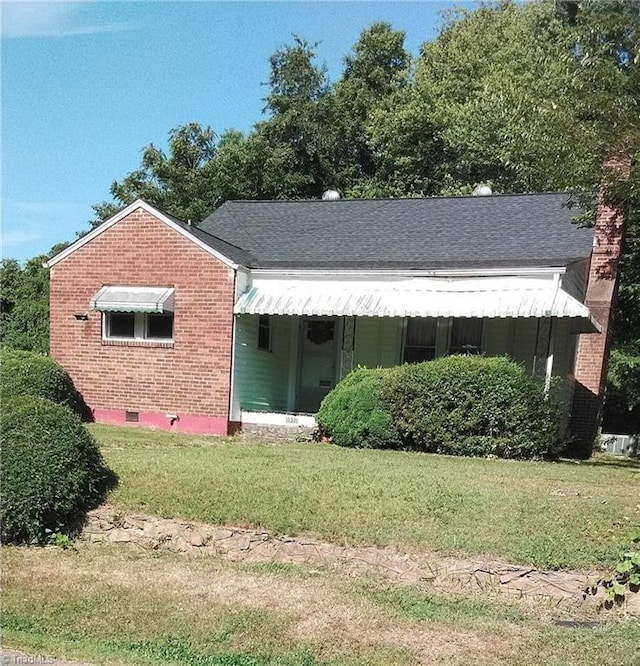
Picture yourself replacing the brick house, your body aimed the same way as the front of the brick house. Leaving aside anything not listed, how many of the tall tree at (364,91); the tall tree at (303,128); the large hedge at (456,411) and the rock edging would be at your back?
2

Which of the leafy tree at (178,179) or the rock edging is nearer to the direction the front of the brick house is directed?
the rock edging

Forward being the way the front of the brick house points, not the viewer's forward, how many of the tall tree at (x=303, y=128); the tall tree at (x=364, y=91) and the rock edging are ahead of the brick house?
1

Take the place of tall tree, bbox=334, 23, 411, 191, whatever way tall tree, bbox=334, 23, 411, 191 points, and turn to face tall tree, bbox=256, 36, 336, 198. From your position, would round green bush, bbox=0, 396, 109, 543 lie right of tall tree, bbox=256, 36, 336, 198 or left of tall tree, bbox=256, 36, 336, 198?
left

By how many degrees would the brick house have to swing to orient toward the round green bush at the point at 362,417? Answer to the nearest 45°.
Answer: approximately 45° to its left

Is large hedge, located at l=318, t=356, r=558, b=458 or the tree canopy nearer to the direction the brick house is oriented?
the large hedge

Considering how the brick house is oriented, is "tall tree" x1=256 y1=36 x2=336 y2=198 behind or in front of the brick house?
behind

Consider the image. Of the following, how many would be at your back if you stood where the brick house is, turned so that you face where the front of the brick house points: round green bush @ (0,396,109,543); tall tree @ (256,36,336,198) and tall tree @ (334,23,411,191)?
2

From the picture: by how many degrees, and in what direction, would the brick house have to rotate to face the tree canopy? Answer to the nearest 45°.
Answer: approximately 180°

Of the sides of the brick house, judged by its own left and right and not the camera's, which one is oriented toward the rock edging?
front

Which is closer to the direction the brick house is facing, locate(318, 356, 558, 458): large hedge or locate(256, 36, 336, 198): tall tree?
the large hedge

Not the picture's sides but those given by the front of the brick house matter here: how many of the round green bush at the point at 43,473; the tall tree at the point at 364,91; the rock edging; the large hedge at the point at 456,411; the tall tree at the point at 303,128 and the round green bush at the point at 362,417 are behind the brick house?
2

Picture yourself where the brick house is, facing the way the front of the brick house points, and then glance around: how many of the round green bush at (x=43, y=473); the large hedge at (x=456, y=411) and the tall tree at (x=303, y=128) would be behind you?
1

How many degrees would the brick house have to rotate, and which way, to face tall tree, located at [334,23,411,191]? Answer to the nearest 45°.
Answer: approximately 180°

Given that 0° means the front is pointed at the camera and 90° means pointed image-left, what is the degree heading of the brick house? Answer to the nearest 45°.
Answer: approximately 0°

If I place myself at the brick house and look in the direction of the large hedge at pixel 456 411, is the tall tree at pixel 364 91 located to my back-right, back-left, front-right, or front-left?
back-left
